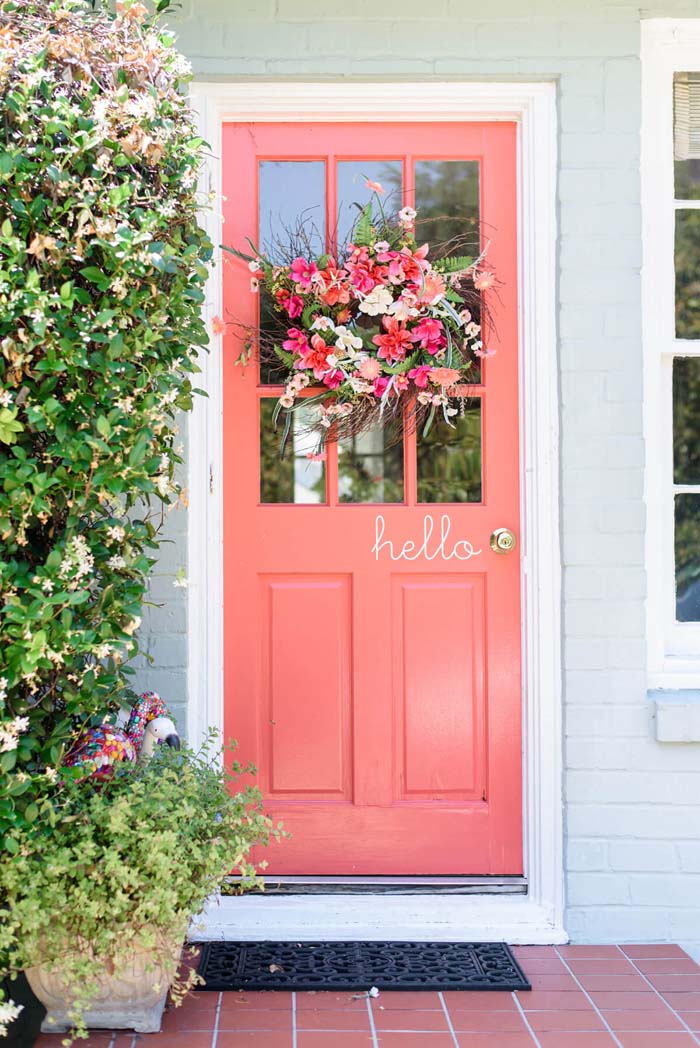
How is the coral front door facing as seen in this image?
toward the camera

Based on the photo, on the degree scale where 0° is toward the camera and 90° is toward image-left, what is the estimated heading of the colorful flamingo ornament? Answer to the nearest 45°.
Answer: approximately 270°

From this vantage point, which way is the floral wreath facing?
toward the camera

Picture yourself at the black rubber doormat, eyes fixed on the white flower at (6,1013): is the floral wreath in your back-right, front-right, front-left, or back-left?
back-right

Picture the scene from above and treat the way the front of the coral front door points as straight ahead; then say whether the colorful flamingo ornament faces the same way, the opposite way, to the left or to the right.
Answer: to the left
